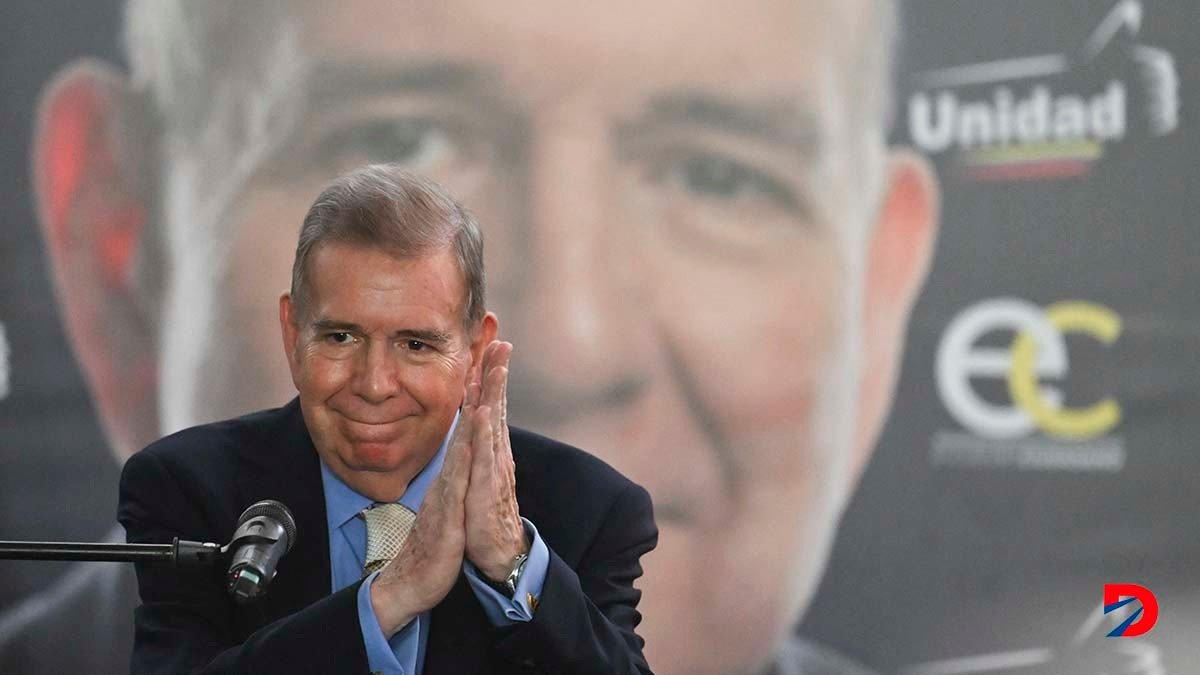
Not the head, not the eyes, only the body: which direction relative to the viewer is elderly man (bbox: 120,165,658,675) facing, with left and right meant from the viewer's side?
facing the viewer
